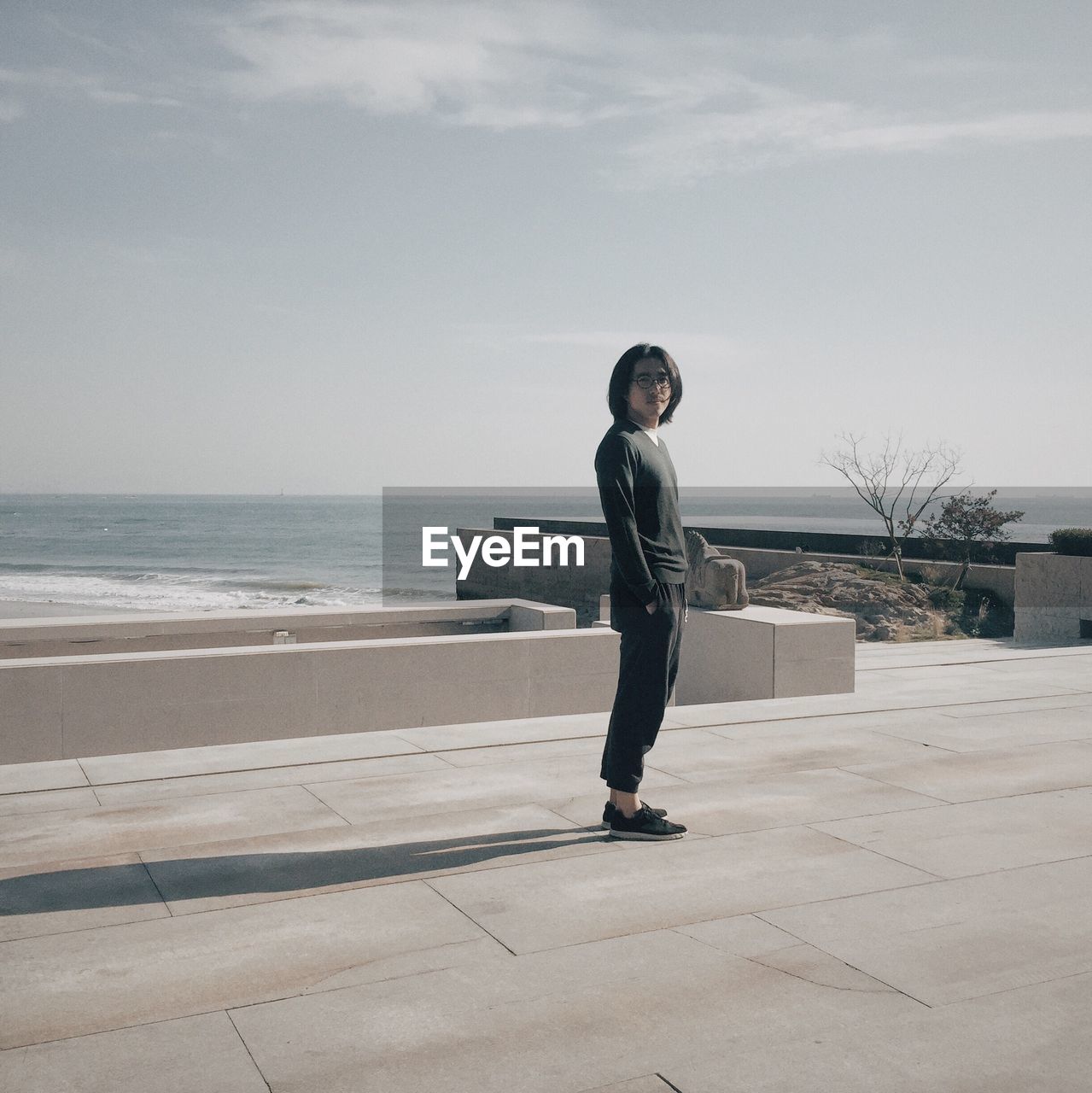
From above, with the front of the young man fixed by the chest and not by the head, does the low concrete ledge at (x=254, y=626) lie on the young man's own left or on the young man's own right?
on the young man's own left

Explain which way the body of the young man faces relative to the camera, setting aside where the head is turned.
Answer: to the viewer's right

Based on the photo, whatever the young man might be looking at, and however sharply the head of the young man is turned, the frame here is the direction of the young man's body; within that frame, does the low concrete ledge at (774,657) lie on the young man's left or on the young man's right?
on the young man's left

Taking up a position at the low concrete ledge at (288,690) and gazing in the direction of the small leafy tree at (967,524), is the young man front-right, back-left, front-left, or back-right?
back-right

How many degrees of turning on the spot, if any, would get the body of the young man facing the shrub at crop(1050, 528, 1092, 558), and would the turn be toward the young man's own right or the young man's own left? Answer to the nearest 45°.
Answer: approximately 45° to the young man's own left

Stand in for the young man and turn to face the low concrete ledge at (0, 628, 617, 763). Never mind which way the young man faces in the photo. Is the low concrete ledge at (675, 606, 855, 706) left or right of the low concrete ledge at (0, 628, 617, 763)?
right

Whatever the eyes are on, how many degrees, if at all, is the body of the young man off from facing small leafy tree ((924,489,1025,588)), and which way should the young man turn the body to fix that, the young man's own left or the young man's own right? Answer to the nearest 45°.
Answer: approximately 90° to the young man's own left

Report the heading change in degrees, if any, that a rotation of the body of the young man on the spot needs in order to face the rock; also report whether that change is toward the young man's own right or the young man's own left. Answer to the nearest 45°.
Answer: approximately 90° to the young man's own left

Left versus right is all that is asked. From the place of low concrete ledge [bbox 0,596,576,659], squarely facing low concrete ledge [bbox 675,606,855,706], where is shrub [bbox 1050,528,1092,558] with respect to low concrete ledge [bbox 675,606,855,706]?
left
